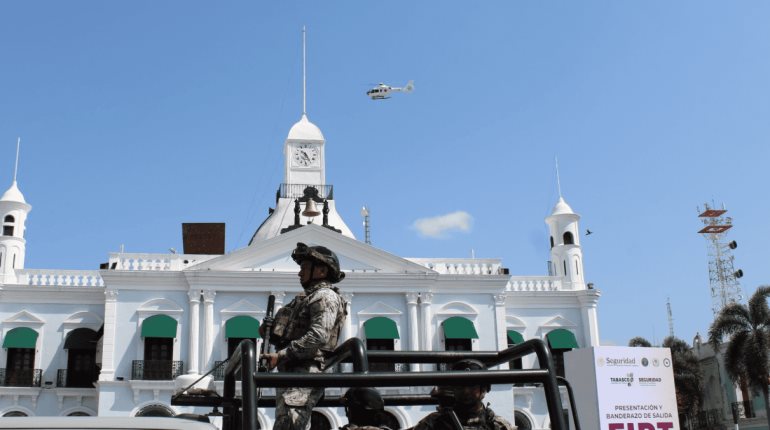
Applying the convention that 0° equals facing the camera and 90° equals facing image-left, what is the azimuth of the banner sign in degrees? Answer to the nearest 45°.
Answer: approximately 0°

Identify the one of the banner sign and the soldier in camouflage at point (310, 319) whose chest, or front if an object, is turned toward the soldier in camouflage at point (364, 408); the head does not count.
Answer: the banner sign

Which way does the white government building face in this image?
toward the camera

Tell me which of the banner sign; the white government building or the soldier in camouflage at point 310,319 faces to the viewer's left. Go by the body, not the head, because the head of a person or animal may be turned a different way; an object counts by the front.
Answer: the soldier in camouflage

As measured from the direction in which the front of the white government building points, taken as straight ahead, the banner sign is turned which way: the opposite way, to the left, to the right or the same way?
the same way

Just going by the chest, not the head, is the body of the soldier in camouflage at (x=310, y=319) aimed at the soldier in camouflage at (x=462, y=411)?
no

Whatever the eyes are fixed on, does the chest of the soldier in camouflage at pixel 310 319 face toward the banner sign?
no

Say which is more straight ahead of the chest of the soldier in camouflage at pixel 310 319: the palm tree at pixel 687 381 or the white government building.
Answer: the white government building

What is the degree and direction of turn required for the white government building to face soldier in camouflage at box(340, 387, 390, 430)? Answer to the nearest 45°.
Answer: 0° — it already faces them
